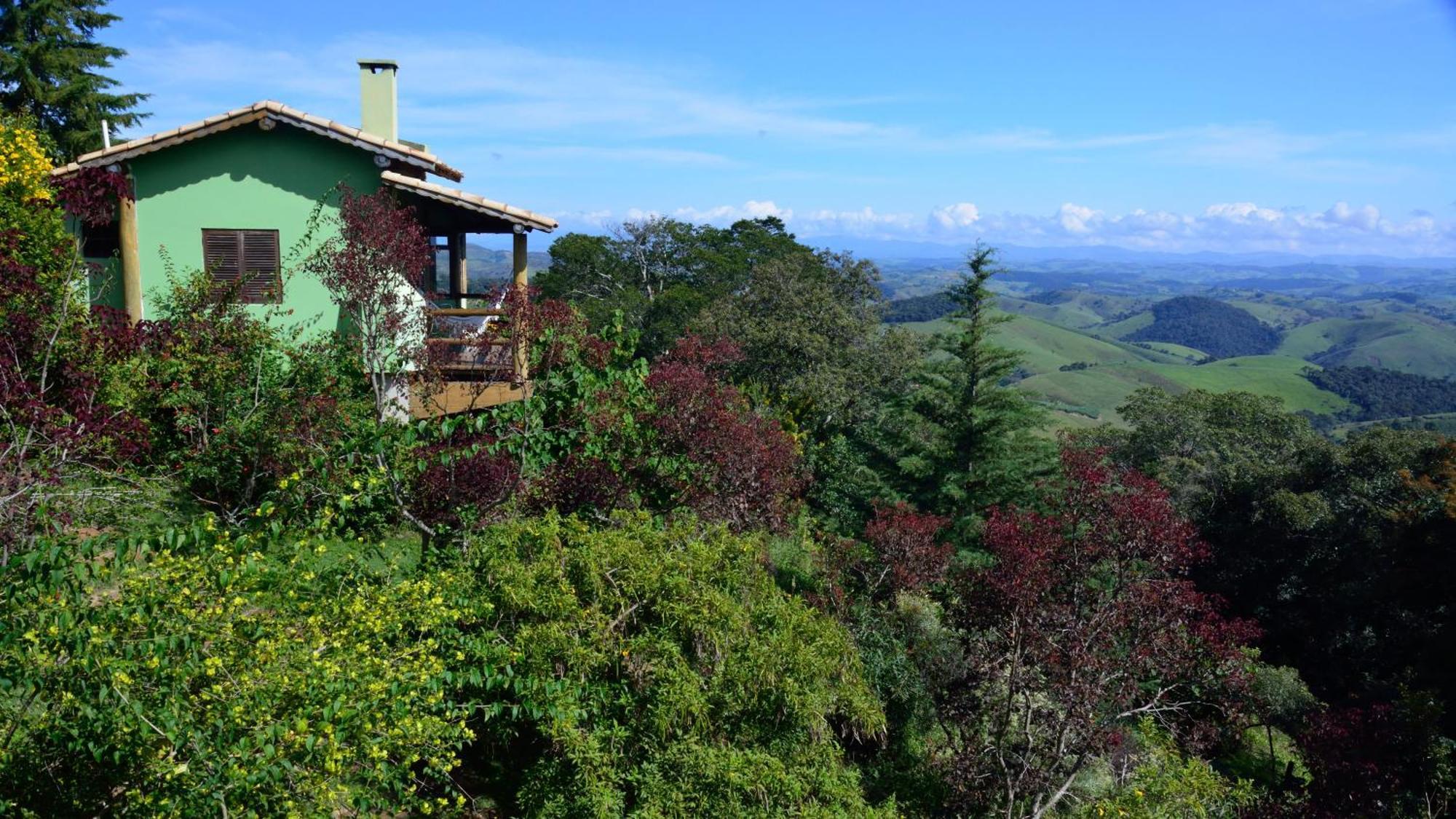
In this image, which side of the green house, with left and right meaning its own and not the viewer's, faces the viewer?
right

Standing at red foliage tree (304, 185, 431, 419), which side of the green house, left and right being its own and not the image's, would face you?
right

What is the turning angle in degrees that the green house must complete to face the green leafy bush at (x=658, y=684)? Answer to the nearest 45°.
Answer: approximately 90° to its right

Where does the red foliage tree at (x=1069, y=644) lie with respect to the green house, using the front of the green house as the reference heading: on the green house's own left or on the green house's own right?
on the green house's own right

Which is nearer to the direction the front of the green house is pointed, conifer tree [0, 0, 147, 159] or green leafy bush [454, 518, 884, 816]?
the green leafy bush

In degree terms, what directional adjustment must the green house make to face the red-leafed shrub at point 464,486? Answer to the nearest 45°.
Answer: approximately 90° to its right

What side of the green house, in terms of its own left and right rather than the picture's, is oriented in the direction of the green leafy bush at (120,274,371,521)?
right

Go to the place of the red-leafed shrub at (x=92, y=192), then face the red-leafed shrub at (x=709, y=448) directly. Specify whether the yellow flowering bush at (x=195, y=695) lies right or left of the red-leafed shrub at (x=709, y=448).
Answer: right

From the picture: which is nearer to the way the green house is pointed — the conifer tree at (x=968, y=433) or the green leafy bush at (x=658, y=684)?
the conifer tree

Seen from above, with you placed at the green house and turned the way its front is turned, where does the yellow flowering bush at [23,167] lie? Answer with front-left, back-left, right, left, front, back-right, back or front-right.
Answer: back

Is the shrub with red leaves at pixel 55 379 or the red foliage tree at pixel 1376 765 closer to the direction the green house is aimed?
the red foliage tree

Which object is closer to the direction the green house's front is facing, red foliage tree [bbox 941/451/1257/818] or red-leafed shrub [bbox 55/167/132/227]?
the red foliage tree
